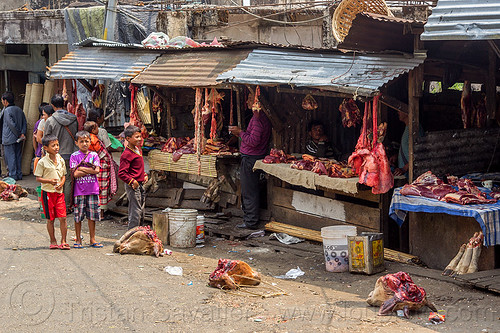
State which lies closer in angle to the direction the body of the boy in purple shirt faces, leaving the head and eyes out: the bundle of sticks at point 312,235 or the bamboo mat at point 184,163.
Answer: the bundle of sticks

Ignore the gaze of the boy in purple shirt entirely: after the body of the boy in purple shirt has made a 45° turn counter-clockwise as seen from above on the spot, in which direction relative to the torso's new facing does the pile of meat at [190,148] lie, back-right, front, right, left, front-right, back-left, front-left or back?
left

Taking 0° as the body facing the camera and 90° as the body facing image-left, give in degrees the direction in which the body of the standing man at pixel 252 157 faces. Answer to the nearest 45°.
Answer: approximately 90°

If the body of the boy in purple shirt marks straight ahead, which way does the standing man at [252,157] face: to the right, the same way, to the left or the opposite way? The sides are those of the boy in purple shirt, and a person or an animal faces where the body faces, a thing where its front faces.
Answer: to the right

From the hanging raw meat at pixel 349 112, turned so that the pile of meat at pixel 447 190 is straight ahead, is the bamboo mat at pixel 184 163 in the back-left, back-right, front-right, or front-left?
back-right

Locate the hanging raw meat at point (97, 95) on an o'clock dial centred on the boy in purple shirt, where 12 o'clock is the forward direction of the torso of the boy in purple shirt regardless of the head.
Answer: The hanging raw meat is roughly at 6 o'clock from the boy in purple shirt.

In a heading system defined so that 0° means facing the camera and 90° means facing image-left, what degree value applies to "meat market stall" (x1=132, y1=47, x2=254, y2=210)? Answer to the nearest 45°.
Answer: approximately 45°

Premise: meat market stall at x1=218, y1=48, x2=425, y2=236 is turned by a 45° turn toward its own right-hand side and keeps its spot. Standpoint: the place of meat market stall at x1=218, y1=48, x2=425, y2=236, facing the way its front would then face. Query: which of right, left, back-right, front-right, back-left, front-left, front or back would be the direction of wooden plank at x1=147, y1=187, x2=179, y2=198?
front-right

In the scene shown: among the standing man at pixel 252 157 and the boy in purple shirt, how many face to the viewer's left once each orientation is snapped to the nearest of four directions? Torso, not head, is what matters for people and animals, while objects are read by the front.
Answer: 1

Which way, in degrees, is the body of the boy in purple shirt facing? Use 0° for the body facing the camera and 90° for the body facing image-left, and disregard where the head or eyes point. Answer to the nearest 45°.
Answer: approximately 0°

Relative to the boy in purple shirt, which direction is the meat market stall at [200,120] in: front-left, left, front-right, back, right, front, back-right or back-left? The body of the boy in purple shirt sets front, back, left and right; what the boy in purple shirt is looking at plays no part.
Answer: back-left

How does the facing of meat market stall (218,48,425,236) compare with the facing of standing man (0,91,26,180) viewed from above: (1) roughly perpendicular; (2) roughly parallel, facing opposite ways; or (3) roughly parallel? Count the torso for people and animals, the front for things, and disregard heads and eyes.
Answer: roughly perpendicular
